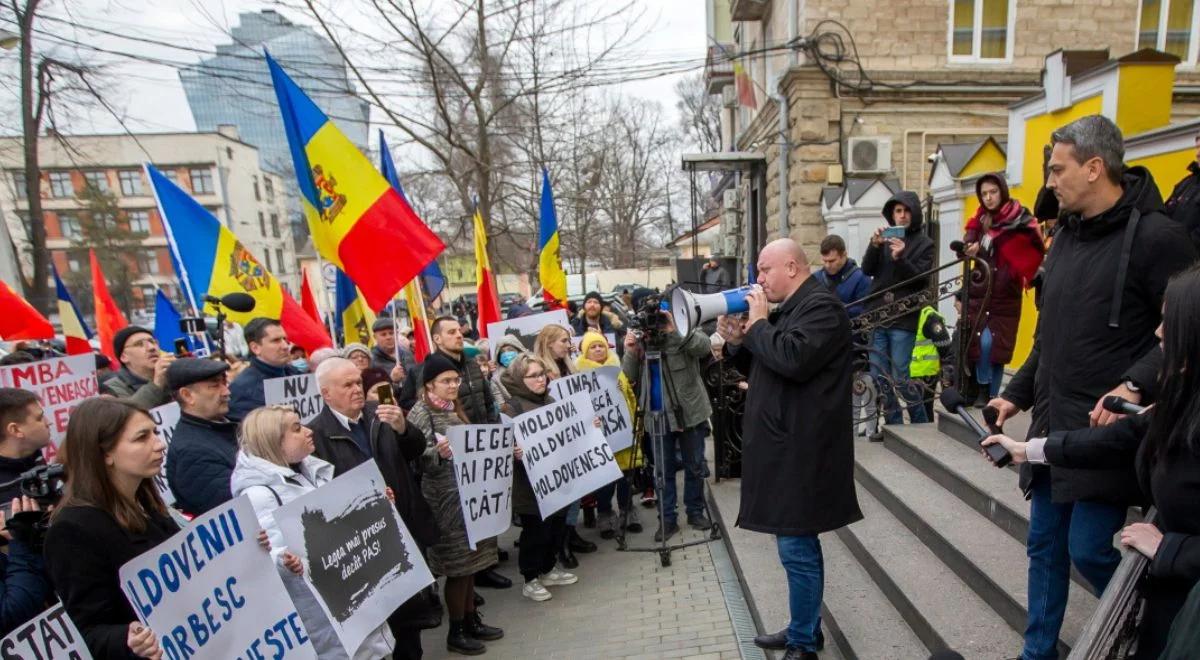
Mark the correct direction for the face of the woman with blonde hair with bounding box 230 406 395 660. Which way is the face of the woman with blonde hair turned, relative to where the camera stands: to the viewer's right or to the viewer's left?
to the viewer's right

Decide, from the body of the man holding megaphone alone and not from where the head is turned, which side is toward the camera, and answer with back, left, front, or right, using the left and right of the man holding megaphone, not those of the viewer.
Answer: left

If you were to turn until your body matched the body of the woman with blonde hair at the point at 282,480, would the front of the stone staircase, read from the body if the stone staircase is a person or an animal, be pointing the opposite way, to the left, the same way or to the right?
the opposite way

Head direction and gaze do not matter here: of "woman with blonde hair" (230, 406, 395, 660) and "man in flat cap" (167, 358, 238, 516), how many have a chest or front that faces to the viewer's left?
0

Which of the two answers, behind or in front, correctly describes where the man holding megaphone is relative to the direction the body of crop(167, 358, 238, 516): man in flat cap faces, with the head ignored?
in front

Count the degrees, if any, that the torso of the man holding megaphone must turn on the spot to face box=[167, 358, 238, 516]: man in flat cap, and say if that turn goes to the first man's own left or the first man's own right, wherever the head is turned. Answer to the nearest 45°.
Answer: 0° — they already face them

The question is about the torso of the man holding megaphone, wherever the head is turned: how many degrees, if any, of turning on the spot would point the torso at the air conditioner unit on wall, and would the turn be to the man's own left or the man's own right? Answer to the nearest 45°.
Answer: approximately 90° to the man's own right

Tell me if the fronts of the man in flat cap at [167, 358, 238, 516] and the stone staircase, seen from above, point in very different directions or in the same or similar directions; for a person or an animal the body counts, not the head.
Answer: very different directions

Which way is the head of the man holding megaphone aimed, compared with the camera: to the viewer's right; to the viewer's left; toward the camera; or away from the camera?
to the viewer's left

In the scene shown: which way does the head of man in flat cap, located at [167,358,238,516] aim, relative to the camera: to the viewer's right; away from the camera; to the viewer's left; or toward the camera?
to the viewer's right

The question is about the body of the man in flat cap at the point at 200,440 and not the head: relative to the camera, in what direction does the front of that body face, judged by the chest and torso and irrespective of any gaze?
to the viewer's right

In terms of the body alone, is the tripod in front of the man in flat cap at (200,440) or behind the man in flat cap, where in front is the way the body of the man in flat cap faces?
in front

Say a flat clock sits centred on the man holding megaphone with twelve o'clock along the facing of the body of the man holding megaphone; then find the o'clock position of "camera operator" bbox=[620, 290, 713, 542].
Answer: The camera operator is roughly at 2 o'clock from the man holding megaphone.

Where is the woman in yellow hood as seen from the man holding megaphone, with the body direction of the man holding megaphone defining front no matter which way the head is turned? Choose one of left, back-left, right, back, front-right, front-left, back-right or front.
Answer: front-right

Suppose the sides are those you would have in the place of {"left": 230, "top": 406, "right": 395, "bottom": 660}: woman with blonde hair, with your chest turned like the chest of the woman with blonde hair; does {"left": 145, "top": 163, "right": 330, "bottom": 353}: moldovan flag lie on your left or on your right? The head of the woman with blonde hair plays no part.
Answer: on your left

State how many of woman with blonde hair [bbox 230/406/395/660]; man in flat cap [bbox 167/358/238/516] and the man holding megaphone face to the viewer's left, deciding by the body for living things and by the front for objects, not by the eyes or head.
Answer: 1

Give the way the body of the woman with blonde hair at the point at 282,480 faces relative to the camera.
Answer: to the viewer's right
